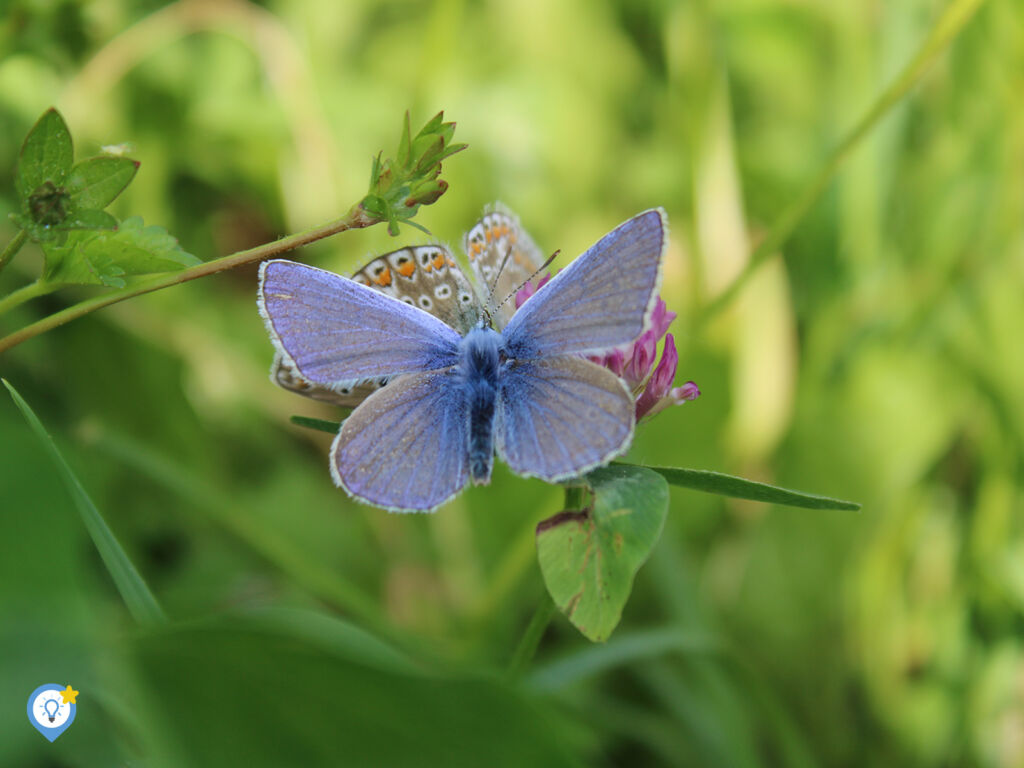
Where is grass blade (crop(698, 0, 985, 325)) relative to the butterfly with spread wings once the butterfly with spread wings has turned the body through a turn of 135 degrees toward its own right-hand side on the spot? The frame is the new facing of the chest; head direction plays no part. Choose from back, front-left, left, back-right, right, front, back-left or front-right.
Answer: left

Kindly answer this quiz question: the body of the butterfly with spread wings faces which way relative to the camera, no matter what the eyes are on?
away from the camera
